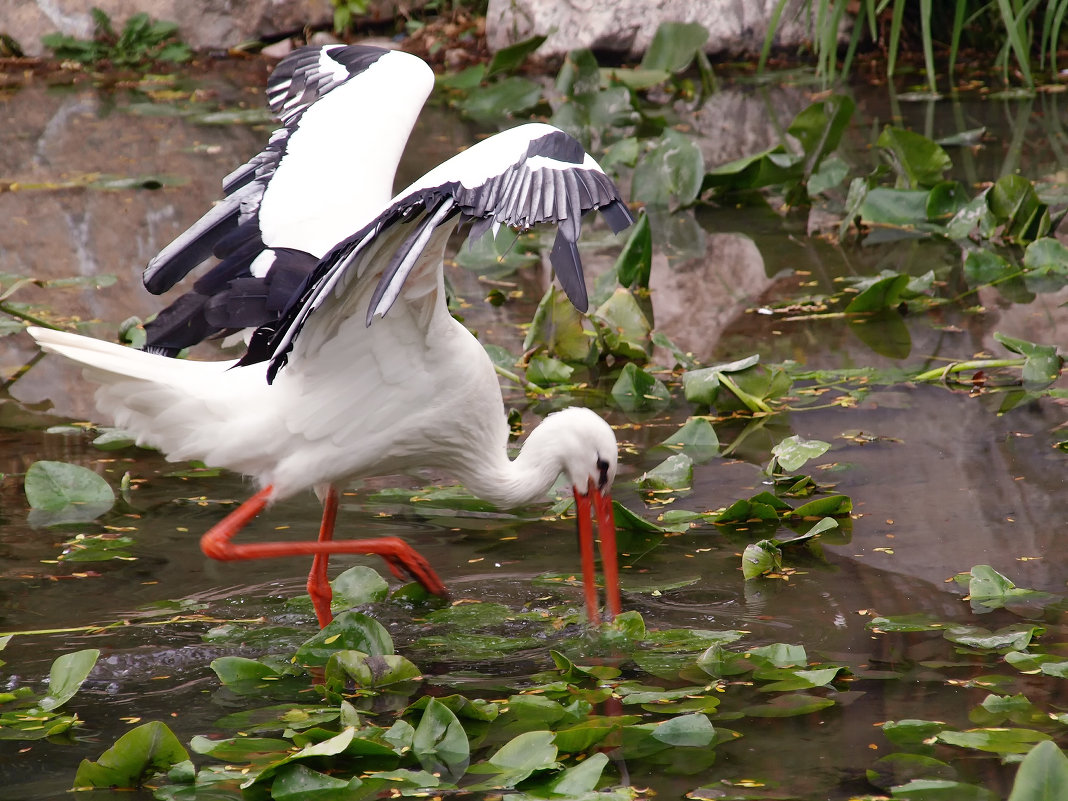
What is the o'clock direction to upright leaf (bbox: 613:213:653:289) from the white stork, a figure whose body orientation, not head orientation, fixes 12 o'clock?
The upright leaf is roughly at 10 o'clock from the white stork.

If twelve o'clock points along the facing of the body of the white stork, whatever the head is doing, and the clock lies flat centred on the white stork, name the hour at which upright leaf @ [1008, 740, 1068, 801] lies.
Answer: The upright leaf is roughly at 2 o'clock from the white stork.

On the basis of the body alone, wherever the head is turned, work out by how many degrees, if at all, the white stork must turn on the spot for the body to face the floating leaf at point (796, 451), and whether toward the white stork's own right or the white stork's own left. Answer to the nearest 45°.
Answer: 0° — it already faces it

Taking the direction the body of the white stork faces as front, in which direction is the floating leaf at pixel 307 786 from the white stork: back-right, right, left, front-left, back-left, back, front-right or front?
right

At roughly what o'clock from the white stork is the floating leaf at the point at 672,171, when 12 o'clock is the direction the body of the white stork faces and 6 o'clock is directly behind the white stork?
The floating leaf is roughly at 10 o'clock from the white stork.

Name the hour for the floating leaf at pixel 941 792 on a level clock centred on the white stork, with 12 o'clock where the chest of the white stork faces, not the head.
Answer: The floating leaf is roughly at 2 o'clock from the white stork.

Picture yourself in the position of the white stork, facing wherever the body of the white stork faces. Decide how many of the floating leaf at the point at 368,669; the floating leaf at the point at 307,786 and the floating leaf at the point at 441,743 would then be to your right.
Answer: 3

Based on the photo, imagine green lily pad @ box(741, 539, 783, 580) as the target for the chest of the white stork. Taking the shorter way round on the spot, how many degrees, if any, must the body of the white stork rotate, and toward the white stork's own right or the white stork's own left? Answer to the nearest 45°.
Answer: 0° — it already faces it

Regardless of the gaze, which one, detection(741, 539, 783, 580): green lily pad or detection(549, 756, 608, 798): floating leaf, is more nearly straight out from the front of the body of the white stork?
the green lily pad

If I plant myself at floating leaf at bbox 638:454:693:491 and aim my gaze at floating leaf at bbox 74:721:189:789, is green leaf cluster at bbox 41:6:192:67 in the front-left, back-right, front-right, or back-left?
back-right

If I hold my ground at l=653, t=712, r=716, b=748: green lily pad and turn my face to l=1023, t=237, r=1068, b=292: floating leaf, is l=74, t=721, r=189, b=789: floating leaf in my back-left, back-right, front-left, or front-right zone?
back-left

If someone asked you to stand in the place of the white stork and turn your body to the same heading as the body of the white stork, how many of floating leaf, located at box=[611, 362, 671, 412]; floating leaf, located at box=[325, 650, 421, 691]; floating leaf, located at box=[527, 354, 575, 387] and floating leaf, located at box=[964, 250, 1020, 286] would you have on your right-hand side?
1

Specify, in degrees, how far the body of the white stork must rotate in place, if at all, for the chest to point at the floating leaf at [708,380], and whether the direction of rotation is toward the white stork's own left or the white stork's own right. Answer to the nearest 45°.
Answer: approximately 45° to the white stork's own left

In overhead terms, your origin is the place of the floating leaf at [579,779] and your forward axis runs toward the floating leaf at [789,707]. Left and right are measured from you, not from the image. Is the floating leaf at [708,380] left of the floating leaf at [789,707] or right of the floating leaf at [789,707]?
left

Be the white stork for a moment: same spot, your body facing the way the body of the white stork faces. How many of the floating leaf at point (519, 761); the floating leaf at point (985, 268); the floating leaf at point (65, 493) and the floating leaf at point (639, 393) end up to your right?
1

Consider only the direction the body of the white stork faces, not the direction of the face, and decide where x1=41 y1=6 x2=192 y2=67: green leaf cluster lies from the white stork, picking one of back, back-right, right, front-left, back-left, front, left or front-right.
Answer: left

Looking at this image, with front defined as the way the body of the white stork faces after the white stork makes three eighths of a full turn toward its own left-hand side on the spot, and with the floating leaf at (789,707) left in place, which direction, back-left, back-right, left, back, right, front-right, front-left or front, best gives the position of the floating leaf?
back

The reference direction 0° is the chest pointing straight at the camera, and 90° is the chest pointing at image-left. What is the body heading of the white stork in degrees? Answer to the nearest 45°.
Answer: approximately 270°

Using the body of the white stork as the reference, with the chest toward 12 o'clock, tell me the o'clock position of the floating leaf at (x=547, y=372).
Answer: The floating leaf is roughly at 10 o'clock from the white stork.

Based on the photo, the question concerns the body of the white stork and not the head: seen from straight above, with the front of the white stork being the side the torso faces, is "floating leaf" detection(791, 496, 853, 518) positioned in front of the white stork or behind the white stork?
in front
